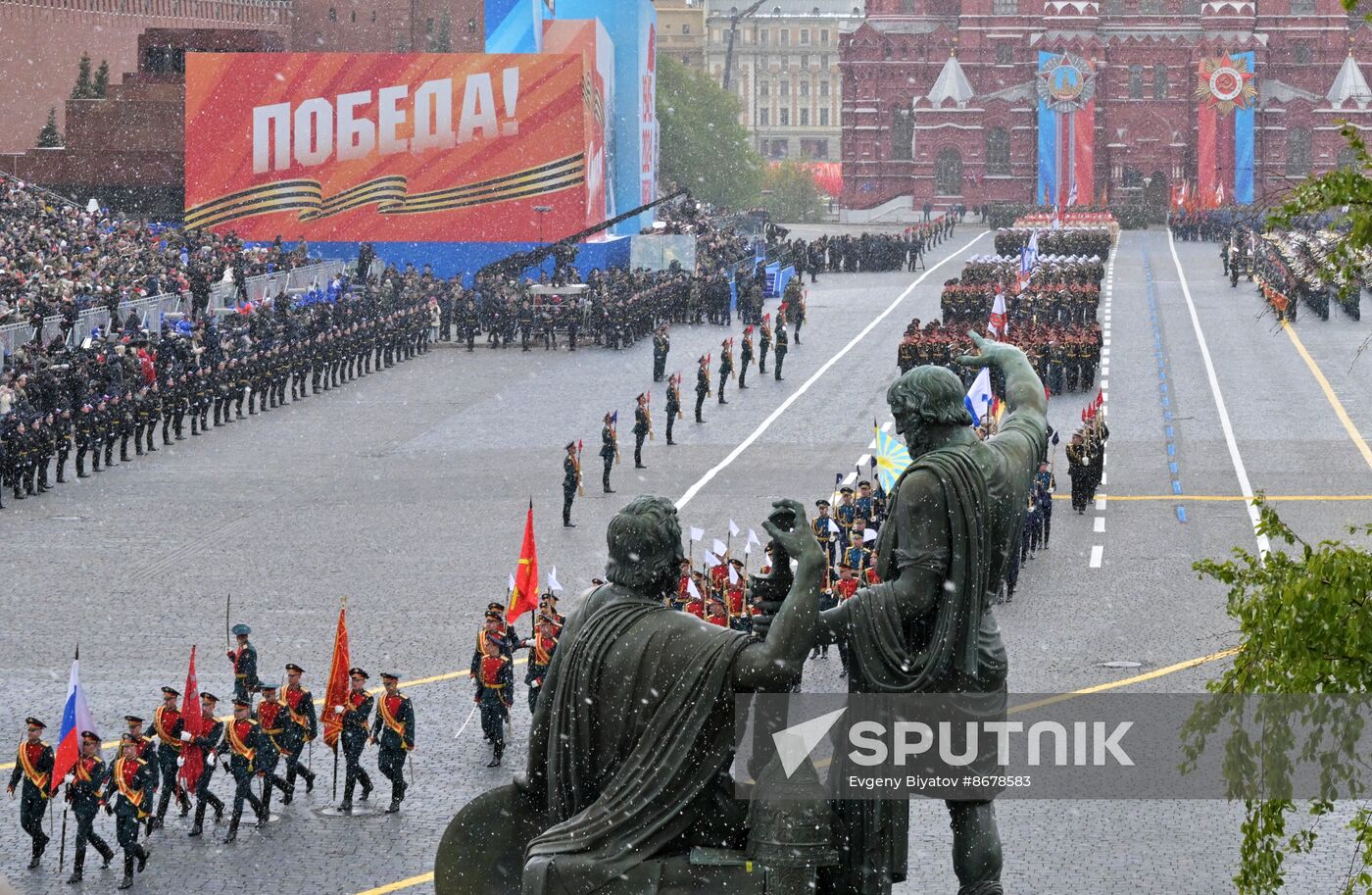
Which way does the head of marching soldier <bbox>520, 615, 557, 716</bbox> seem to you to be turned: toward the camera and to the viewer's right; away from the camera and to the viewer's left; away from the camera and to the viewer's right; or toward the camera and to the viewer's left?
toward the camera and to the viewer's left

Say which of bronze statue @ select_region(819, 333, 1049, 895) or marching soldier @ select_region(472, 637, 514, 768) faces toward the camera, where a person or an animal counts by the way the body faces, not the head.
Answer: the marching soldier

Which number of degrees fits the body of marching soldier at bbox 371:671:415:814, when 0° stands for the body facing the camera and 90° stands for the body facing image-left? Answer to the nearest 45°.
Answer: approximately 45°

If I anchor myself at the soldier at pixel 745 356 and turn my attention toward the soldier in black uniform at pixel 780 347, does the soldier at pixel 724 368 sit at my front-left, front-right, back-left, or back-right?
back-right

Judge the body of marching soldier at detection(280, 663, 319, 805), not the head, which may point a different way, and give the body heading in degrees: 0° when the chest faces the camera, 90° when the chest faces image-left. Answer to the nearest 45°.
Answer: approximately 45°

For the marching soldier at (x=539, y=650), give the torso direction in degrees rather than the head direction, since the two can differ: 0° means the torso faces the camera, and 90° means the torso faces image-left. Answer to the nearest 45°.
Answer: approximately 45°

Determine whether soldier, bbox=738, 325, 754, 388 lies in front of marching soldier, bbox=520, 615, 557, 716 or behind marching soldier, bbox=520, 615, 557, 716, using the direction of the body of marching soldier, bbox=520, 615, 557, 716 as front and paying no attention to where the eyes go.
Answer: behind

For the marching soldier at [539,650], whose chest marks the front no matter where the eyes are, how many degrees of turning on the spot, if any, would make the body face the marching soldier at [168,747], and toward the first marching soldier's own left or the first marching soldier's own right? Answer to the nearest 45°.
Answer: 0° — they already face them

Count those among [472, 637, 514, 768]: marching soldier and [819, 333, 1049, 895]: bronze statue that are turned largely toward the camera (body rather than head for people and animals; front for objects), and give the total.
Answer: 1

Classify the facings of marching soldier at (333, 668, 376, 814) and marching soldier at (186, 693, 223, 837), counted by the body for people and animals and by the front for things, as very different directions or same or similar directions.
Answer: same or similar directions

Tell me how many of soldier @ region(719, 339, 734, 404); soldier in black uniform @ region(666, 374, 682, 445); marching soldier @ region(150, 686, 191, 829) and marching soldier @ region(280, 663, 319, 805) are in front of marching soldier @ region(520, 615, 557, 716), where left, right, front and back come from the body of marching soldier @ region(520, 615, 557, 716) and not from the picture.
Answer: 2

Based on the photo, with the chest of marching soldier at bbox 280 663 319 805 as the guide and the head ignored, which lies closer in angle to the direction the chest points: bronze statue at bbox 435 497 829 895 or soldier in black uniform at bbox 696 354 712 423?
the bronze statue

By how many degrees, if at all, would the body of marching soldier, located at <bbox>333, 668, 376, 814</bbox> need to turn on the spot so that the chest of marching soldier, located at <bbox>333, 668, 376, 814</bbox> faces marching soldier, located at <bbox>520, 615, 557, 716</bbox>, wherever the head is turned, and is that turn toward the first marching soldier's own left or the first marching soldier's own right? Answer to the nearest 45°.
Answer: approximately 180°

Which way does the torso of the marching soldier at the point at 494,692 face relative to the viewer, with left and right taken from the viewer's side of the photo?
facing the viewer

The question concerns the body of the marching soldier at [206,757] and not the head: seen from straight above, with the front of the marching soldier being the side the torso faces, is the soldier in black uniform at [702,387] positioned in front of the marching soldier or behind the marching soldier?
behind
